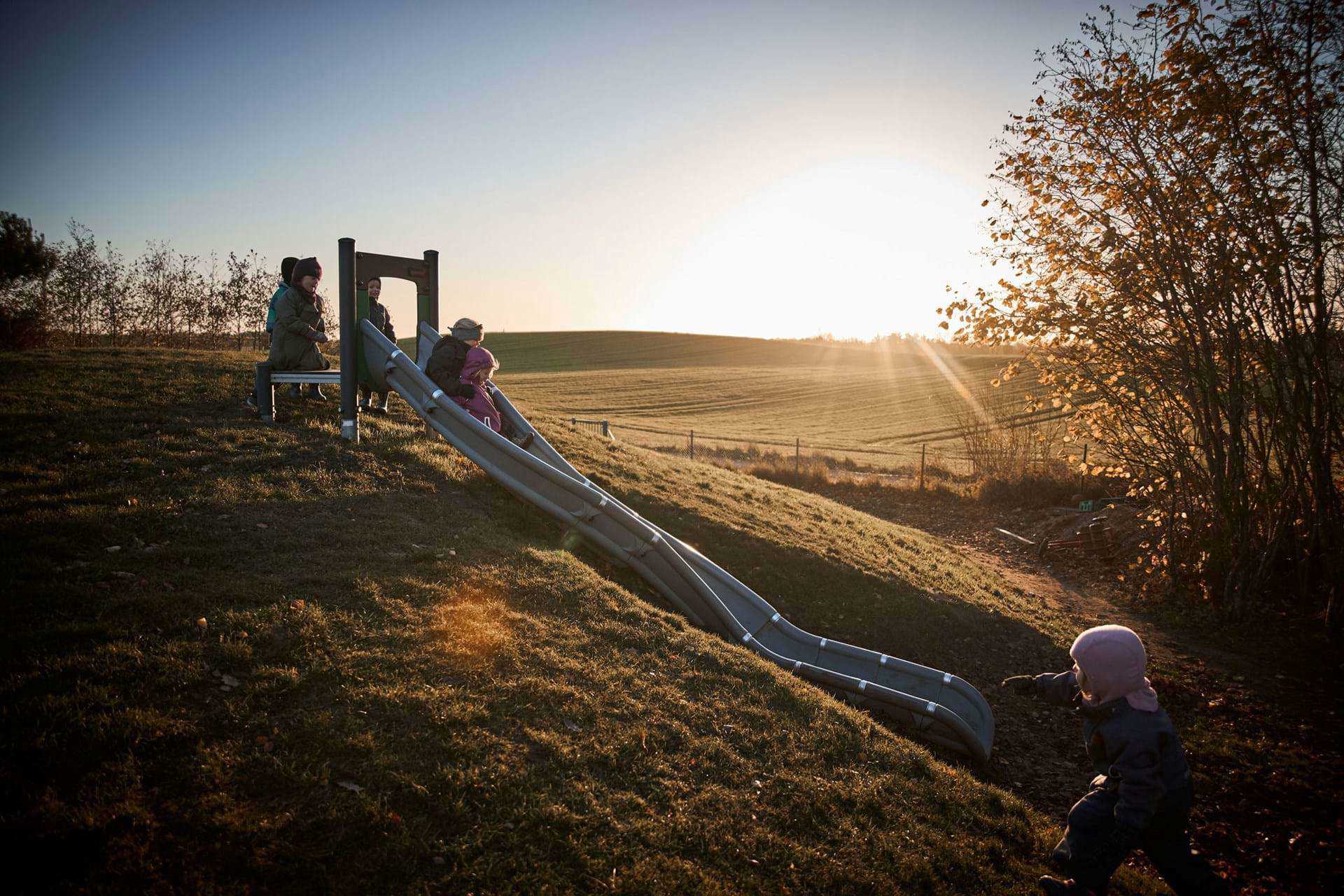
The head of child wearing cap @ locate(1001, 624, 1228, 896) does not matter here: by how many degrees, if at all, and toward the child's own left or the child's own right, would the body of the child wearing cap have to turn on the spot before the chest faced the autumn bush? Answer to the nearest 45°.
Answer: approximately 90° to the child's own right

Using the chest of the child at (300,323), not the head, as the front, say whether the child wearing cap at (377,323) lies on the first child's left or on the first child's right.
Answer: on the first child's left

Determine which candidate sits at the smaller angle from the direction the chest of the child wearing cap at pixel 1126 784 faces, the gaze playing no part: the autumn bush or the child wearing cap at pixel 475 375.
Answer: the child wearing cap

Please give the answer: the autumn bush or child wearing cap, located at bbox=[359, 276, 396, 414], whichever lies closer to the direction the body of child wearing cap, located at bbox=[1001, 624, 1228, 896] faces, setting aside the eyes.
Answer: the child wearing cap

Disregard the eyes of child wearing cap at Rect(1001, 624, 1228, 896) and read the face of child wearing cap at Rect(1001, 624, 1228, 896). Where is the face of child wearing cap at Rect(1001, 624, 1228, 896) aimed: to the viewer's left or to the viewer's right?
to the viewer's left

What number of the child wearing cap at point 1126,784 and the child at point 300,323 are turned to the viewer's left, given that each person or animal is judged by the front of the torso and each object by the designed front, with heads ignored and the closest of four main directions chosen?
1

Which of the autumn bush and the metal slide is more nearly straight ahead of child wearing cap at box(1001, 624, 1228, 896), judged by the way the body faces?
the metal slide

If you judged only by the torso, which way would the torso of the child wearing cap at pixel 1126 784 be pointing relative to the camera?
to the viewer's left

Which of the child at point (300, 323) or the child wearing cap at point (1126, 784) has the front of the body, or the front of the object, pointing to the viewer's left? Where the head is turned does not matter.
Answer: the child wearing cap
